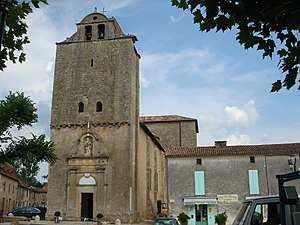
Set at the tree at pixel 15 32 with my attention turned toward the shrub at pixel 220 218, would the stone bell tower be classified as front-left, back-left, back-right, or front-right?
front-left

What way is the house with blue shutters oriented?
toward the camera

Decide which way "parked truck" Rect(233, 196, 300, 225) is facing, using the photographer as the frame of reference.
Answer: facing the viewer and to the left of the viewer

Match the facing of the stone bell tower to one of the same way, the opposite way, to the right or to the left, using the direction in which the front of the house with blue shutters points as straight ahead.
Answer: the same way

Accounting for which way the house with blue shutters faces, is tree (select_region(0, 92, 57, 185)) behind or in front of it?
in front

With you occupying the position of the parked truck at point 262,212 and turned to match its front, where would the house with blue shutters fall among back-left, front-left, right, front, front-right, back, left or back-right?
back-right

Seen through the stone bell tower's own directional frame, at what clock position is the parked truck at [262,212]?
The parked truck is roughly at 12 o'clock from the stone bell tower.

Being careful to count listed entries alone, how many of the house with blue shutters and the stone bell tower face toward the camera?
2

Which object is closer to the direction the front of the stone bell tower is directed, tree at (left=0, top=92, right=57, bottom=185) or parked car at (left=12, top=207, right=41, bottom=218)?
the tree

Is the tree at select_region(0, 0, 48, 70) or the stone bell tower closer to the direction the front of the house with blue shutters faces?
the tree

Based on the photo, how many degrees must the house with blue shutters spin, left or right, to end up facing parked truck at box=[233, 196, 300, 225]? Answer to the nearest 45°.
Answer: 0° — it already faces it

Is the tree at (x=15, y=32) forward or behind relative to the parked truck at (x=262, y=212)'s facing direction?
forward

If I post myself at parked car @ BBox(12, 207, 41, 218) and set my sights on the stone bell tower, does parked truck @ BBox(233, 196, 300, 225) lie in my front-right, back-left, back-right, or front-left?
front-right
